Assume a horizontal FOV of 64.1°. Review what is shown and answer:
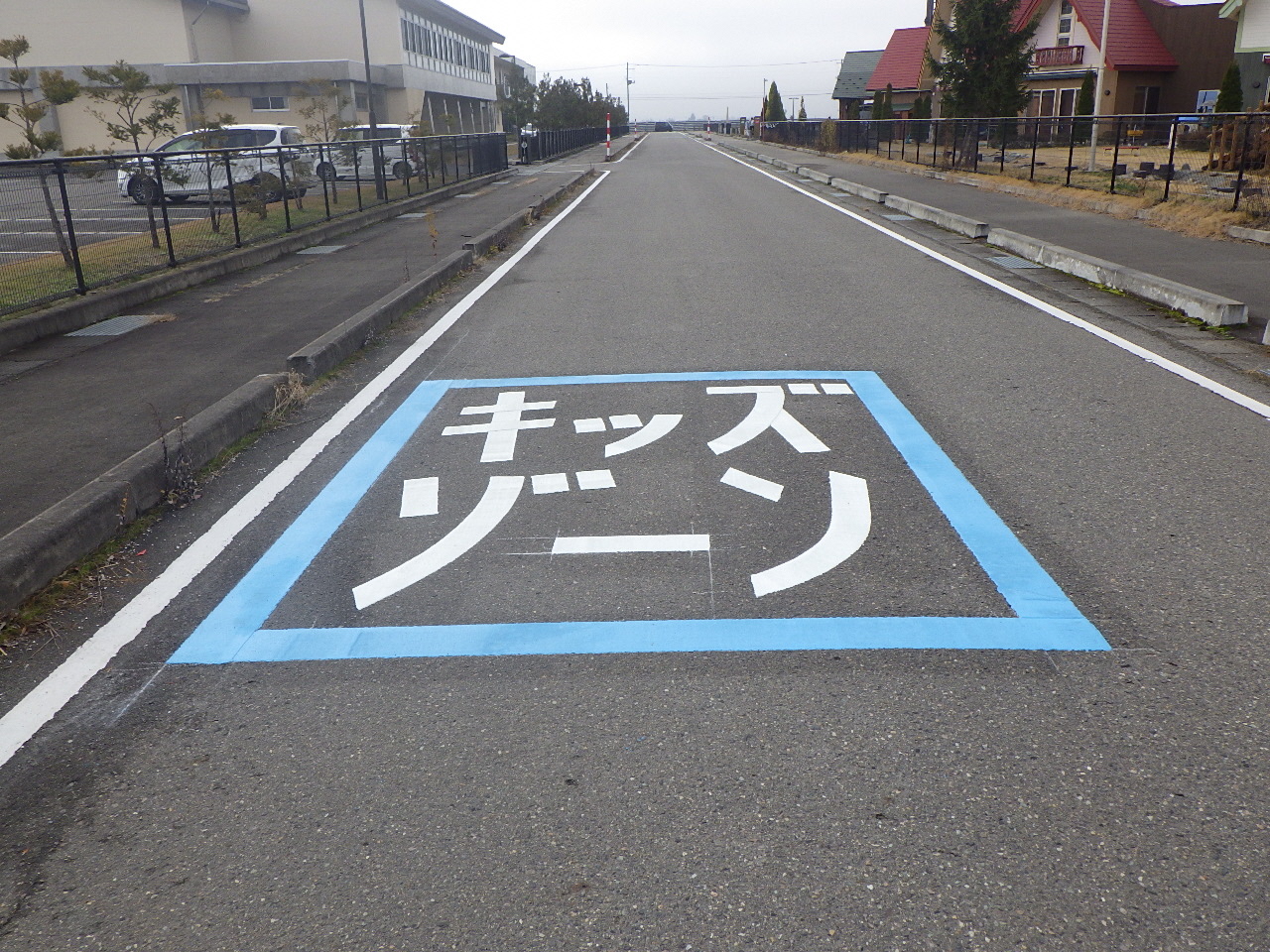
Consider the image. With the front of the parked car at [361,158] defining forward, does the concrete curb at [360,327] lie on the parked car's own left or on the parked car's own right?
on the parked car's own left

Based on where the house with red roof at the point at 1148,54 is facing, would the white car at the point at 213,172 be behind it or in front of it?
in front

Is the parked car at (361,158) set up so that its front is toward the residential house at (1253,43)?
no

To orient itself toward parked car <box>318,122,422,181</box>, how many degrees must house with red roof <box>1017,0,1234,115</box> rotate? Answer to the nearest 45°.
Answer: approximately 45° to its left

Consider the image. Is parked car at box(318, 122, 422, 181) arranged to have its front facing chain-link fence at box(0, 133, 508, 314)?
no

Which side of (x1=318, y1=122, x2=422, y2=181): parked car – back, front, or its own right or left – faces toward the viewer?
left

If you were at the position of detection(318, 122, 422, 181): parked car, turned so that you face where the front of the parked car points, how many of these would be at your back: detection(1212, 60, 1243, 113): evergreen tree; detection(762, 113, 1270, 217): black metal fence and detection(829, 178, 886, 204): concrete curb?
3

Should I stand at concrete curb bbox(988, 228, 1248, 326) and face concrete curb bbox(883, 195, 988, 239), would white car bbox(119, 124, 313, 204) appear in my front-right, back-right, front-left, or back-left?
front-left

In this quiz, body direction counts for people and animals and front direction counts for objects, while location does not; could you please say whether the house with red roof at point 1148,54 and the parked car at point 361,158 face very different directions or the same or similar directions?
same or similar directions

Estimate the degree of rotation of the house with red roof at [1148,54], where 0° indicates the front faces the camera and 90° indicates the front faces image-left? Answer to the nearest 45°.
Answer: approximately 45°

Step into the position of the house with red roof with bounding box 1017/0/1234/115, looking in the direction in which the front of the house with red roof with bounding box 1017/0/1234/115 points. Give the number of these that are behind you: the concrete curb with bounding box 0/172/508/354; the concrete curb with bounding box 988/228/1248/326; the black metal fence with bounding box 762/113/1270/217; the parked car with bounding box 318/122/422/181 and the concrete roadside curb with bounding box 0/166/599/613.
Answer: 0

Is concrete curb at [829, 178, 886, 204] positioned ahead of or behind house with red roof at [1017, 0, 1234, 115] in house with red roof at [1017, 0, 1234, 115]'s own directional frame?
ahead

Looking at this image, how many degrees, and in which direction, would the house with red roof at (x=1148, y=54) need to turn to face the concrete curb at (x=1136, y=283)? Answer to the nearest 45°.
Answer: approximately 45° to its left

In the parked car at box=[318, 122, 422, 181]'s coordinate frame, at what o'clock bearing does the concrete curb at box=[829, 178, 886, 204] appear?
The concrete curb is roughly at 6 o'clock from the parked car.

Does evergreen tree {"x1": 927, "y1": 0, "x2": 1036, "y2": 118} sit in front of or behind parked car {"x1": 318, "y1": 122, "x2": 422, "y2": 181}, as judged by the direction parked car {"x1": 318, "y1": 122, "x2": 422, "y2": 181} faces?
behind

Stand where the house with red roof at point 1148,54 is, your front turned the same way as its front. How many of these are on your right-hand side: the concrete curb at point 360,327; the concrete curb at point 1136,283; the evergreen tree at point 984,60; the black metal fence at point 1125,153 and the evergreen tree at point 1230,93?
0

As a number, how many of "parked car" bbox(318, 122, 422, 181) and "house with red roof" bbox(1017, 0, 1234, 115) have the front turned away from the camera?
0
